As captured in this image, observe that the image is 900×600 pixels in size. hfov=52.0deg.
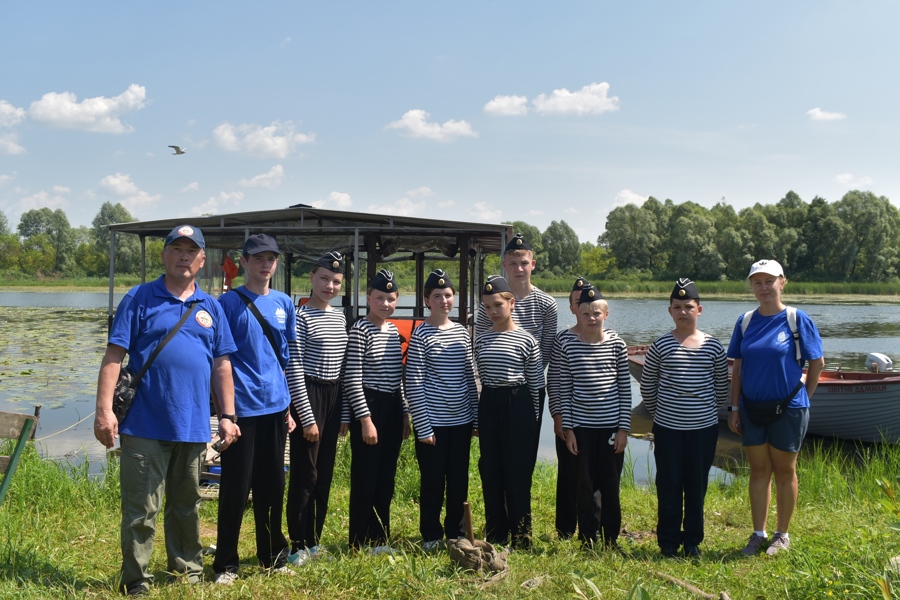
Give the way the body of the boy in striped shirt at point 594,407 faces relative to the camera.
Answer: toward the camera

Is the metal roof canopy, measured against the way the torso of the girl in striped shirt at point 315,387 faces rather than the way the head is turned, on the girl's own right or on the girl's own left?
on the girl's own left

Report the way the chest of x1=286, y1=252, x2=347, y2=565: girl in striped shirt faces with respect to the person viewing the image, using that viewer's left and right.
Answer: facing the viewer and to the right of the viewer

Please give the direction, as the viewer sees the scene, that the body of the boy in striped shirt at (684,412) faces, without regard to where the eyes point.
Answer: toward the camera

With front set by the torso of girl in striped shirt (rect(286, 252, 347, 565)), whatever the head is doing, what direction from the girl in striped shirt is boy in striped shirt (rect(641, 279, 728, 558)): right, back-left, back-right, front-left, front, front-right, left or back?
front-left

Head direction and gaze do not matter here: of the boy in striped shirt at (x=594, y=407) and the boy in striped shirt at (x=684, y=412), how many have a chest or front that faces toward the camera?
2

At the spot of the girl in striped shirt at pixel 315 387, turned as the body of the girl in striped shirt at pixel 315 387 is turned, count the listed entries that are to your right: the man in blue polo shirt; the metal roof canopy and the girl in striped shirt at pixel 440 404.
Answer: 1

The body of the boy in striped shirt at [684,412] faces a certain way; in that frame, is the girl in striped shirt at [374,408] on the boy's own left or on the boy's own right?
on the boy's own right

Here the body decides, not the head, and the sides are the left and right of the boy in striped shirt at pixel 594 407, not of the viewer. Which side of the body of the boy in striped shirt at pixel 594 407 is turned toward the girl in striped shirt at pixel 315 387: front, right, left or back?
right

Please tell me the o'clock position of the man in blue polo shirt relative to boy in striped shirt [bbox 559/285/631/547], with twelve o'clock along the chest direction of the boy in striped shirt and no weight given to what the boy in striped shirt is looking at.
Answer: The man in blue polo shirt is roughly at 2 o'clock from the boy in striped shirt.

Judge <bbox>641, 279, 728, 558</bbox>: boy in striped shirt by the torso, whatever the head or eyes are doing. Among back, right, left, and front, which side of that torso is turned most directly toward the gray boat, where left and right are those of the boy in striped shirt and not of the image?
back

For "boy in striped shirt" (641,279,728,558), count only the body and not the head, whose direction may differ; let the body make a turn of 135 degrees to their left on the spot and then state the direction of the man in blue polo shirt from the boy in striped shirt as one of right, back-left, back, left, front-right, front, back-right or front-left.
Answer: back
